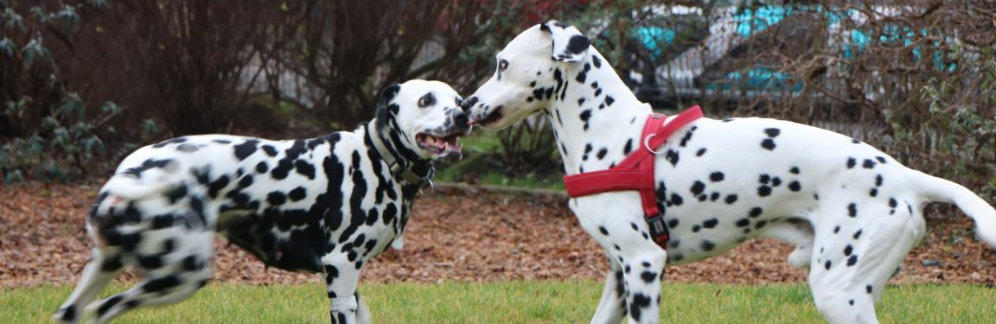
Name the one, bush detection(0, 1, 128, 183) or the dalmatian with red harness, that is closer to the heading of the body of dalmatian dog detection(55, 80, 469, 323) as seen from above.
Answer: the dalmatian with red harness

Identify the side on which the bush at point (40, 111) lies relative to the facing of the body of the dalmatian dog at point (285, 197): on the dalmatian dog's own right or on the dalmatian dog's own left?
on the dalmatian dog's own left

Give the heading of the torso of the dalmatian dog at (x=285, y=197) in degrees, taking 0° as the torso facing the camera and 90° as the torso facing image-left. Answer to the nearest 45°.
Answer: approximately 270°

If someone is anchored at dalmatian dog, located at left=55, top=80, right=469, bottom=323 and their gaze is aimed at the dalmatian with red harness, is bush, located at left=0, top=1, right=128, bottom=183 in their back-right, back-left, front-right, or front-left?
back-left

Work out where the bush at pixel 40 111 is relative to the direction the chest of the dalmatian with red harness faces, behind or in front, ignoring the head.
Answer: in front

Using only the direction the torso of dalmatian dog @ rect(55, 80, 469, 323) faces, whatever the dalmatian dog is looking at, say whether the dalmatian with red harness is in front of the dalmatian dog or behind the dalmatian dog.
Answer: in front

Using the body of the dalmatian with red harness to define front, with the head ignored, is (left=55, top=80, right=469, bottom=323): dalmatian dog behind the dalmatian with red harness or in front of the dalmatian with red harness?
in front

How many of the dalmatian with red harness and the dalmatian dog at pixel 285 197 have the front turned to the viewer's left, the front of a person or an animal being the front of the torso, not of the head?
1

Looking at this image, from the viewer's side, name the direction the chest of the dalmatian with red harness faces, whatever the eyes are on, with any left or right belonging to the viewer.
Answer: facing to the left of the viewer
